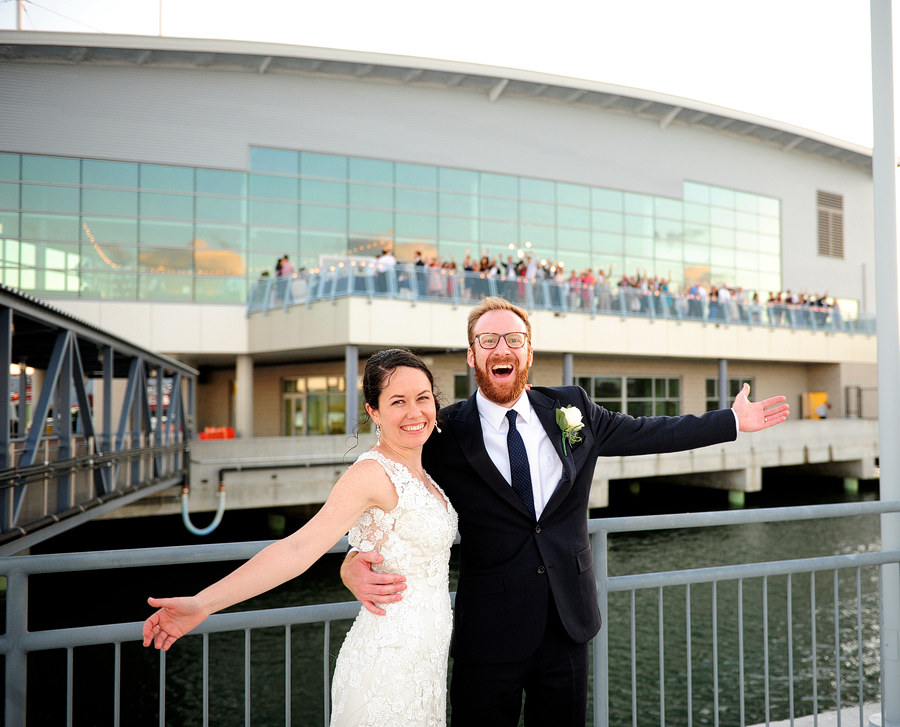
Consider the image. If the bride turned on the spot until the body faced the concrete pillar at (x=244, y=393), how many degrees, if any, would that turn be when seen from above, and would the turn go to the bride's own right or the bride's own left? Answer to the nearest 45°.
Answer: approximately 135° to the bride's own left

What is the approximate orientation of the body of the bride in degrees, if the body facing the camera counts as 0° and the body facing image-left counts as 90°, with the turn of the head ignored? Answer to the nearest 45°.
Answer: approximately 315°

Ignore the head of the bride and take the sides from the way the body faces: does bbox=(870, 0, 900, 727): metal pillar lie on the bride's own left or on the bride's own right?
on the bride's own left

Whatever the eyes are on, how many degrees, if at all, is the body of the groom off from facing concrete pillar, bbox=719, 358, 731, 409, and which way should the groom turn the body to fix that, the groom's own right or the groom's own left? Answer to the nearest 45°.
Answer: approximately 180°

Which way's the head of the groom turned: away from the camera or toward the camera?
toward the camera

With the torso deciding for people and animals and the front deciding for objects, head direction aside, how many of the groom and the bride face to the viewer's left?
0

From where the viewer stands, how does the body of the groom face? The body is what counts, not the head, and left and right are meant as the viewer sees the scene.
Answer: facing the viewer
